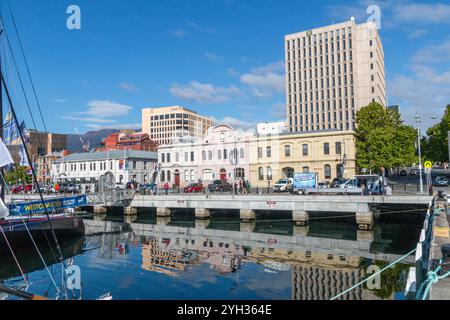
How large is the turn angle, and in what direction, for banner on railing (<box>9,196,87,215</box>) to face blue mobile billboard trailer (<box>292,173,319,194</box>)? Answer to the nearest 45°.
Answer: approximately 90° to its left

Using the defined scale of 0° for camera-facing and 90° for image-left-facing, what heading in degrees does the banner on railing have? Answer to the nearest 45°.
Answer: approximately 0°

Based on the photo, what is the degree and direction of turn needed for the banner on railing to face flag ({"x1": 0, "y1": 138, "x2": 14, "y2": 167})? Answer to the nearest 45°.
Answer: approximately 90° to its right

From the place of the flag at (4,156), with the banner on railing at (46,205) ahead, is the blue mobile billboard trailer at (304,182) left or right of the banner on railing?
right

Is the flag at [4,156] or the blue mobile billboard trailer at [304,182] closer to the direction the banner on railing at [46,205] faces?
the flag

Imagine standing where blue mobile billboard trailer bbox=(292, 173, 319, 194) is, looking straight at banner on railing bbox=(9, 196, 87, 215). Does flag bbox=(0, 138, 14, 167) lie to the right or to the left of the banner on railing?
left
